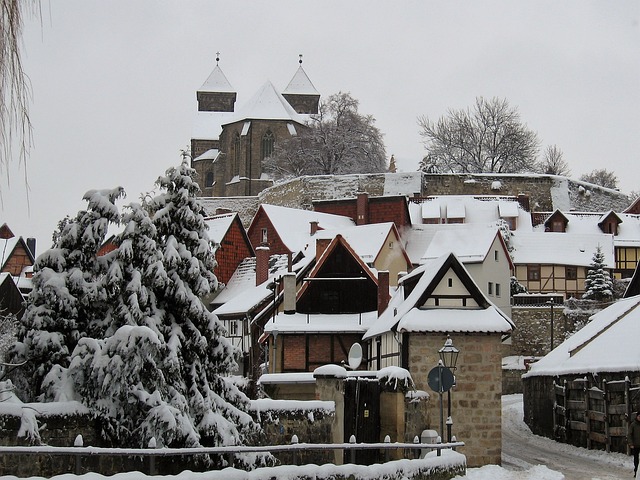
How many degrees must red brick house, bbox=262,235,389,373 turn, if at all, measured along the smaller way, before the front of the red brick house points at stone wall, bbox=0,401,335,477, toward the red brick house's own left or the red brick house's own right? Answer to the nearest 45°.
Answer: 0° — it already faces it

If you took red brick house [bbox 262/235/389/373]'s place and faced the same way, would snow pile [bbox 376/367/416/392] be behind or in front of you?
in front

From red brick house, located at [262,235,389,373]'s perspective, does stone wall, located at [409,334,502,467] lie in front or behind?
in front

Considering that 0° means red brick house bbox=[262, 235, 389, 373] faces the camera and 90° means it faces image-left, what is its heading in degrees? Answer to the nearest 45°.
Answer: approximately 0°

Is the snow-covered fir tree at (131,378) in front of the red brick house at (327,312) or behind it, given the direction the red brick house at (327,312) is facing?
in front

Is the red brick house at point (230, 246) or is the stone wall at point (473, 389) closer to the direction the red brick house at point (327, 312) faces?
the stone wall

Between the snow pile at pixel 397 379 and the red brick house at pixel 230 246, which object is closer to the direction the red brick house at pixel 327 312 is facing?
the snow pile
